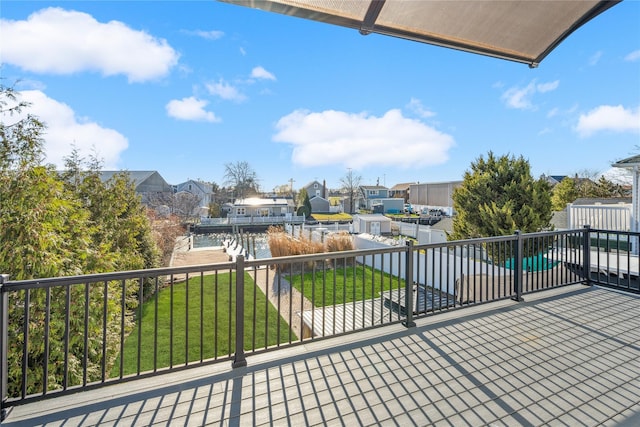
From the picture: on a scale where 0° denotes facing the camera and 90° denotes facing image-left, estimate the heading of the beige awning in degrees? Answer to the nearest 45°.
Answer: approximately 135°

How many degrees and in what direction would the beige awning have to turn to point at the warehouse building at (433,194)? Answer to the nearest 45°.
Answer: approximately 45° to its right

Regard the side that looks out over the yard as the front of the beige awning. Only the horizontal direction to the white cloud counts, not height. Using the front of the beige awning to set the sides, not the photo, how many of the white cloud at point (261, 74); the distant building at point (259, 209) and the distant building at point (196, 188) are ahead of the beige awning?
3

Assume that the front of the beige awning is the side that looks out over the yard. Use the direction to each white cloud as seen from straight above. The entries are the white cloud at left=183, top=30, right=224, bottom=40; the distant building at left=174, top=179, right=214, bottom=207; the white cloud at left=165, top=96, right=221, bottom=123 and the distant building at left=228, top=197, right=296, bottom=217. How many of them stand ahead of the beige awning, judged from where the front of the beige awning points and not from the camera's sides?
4

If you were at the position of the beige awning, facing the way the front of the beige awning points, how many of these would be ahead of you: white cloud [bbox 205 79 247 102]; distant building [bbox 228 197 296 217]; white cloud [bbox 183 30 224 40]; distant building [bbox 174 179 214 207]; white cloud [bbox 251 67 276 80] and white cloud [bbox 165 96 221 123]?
6

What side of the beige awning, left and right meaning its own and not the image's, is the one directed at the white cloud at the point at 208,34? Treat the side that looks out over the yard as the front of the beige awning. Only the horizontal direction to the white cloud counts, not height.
front

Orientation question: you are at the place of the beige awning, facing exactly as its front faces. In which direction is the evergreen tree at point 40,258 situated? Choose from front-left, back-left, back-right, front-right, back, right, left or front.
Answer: front-left

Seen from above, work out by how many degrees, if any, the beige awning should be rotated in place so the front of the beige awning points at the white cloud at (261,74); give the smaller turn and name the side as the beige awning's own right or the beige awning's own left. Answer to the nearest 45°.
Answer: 0° — it already faces it

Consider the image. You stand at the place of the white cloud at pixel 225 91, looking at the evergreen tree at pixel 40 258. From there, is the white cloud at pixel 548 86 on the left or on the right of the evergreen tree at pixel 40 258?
left

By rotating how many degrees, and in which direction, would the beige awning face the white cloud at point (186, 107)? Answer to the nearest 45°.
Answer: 0° — it already faces it

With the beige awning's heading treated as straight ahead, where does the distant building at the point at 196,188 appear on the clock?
The distant building is roughly at 12 o'clock from the beige awning.

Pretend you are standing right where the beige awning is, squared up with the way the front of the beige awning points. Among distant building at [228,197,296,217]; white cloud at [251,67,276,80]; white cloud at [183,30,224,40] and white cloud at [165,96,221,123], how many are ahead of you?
4

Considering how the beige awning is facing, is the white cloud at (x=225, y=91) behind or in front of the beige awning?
in front
